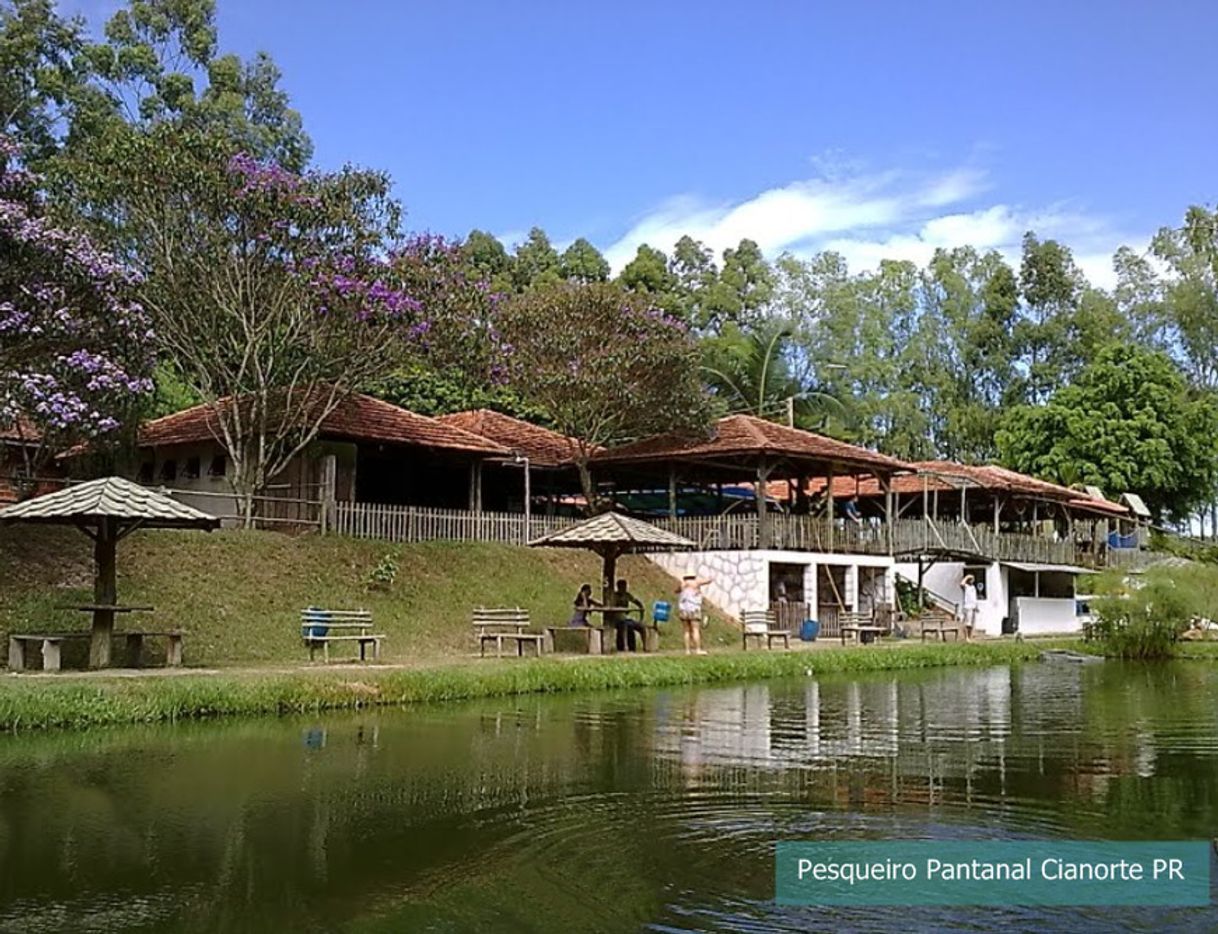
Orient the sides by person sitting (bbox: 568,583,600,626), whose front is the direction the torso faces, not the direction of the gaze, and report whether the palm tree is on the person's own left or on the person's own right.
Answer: on the person's own left

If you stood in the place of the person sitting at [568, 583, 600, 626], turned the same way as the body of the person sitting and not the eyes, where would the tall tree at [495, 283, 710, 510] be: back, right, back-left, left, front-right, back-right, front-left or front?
left

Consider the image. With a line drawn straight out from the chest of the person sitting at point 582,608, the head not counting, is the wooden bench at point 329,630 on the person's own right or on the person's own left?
on the person's own right

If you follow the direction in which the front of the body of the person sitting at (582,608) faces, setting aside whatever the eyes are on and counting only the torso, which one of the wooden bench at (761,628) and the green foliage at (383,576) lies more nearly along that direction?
the wooden bench

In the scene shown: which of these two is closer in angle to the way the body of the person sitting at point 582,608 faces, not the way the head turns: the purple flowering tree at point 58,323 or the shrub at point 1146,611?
the shrub

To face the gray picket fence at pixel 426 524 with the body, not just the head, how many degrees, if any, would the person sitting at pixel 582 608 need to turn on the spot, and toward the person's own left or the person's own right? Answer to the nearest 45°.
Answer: approximately 135° to the person's own left

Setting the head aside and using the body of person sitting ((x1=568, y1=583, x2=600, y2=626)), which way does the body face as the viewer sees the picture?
to the viewer's right

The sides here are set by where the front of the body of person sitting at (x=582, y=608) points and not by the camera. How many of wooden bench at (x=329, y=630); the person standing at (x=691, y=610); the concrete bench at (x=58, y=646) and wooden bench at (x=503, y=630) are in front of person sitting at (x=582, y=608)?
1

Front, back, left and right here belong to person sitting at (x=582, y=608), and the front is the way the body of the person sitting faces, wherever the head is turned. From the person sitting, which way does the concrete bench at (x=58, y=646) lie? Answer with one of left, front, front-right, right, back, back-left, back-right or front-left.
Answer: back-right

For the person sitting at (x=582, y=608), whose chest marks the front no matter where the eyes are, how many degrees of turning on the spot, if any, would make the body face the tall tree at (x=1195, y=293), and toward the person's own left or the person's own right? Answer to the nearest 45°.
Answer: approximately 45° to the person's own left

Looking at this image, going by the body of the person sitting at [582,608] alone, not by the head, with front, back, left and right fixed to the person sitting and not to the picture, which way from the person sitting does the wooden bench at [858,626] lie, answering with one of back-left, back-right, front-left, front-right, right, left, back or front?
front-left

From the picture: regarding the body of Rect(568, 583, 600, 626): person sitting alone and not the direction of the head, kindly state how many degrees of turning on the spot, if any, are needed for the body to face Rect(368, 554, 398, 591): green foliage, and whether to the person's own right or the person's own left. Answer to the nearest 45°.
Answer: approximately 180°

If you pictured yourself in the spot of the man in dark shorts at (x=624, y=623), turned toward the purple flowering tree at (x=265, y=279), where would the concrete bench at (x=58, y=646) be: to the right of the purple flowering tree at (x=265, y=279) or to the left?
left
